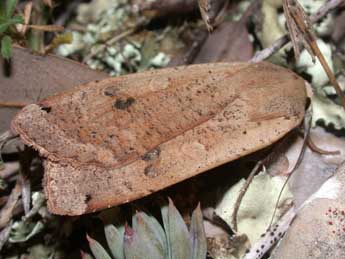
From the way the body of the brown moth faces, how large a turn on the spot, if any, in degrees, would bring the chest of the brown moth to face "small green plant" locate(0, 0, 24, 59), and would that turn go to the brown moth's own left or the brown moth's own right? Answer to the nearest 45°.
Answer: approximately 135° to the brown moth's own left

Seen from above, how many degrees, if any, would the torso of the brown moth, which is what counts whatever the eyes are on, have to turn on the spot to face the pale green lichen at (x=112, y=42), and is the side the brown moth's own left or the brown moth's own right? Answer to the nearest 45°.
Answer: approximately 90° to the brown moth's own left

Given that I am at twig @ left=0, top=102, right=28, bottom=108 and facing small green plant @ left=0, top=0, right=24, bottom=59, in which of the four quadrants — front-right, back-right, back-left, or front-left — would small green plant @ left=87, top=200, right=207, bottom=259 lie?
back-right

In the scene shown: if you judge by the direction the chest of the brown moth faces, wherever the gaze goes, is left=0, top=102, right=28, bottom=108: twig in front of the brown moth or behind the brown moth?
behind

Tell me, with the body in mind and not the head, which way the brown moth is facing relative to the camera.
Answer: to the viewer's right
